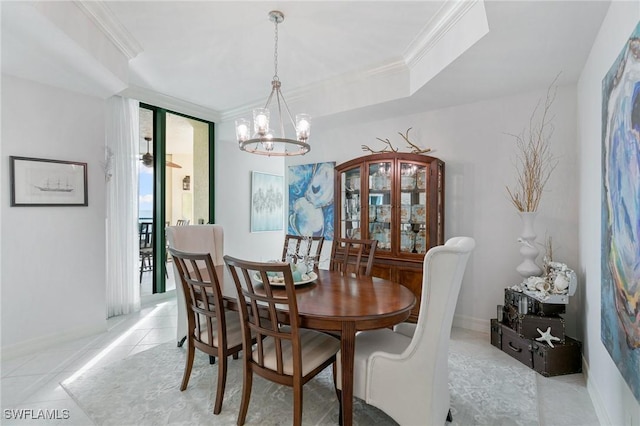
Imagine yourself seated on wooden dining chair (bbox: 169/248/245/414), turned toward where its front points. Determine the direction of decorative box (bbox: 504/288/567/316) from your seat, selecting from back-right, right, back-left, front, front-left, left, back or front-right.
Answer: front-right

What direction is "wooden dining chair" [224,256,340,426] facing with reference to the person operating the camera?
facing away from the viewer and to the right of the viewer

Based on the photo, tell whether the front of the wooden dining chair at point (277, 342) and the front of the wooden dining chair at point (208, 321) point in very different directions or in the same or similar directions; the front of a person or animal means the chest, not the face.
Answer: same or similar directions

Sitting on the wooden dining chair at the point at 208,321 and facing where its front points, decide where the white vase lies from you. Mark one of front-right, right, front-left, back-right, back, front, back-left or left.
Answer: front-right

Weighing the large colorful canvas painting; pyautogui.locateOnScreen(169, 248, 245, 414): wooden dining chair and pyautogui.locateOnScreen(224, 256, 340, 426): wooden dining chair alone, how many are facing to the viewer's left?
1

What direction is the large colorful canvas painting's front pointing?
to the viewer's left

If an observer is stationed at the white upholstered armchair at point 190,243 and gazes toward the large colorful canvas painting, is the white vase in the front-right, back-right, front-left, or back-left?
front-left

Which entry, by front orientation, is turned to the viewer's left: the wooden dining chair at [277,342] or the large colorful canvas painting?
the large colorful canvas painting

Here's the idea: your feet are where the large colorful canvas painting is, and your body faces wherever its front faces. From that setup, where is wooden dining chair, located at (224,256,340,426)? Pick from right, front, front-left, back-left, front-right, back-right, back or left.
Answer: front-left

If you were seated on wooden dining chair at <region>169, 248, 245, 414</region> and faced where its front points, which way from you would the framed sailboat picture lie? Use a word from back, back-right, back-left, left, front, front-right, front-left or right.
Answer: left

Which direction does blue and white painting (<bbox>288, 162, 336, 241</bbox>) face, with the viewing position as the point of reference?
facing the viewer and to the left of the viewer

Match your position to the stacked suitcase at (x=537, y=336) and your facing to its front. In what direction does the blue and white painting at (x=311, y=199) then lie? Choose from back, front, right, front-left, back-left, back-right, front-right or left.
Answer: front-right

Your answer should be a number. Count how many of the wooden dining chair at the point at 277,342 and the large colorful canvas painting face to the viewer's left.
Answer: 1

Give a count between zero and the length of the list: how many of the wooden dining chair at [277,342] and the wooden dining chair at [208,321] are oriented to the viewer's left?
0
